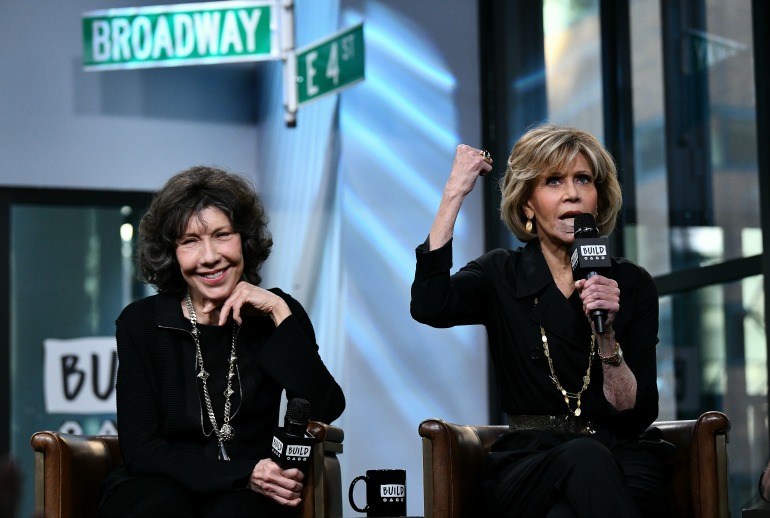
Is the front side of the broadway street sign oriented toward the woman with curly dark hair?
yes

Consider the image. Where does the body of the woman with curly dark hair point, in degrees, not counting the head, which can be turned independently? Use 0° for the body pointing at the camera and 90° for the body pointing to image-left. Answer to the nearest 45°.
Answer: approximately 0°

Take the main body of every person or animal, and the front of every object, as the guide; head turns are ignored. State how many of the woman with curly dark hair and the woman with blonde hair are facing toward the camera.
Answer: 2

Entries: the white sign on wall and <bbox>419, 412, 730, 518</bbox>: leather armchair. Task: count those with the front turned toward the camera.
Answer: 2

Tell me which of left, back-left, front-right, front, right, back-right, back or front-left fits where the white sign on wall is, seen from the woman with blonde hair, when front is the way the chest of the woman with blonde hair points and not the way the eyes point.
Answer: back-right
